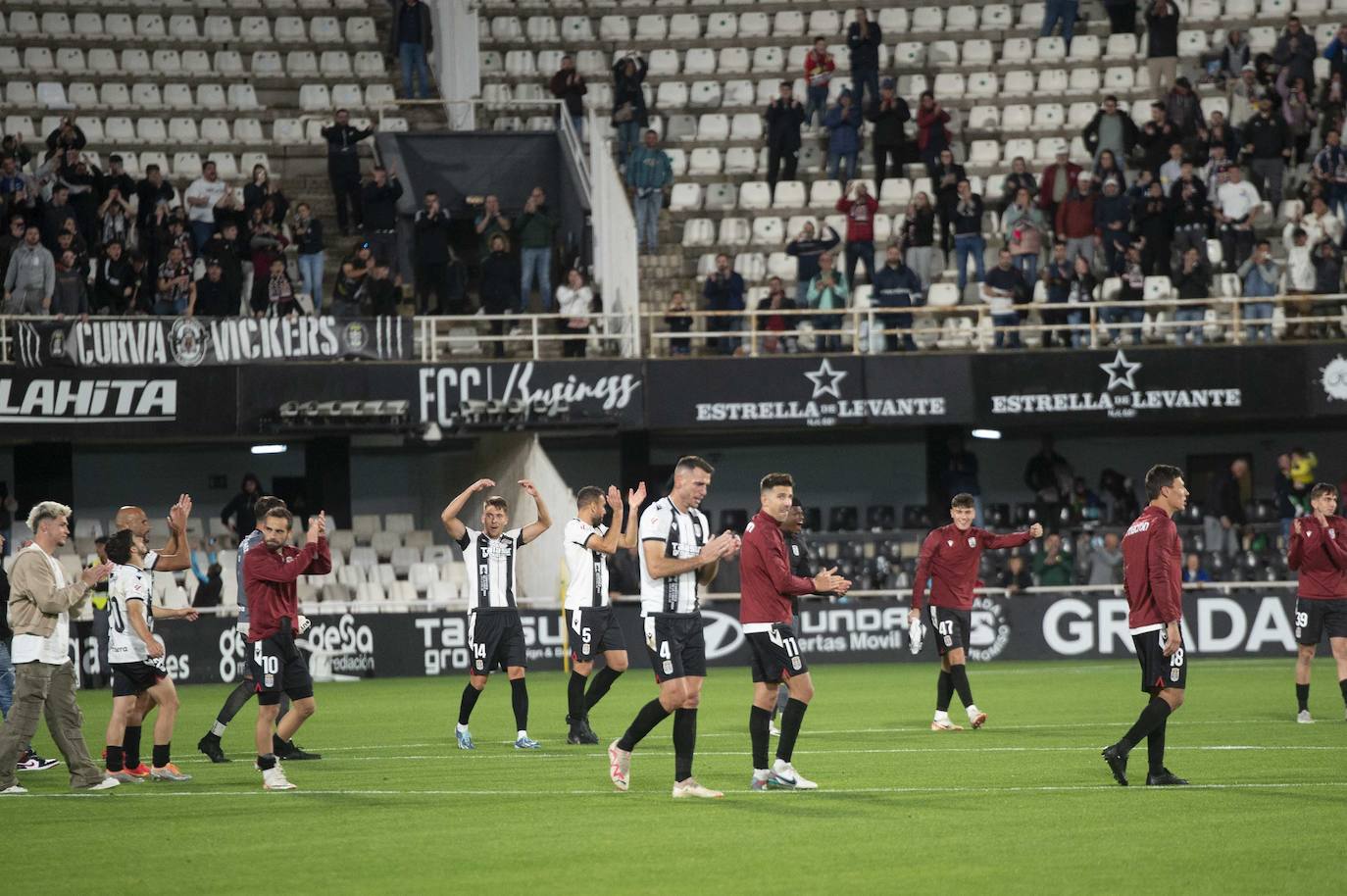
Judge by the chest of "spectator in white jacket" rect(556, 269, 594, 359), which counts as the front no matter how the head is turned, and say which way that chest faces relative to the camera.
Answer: toward the camera

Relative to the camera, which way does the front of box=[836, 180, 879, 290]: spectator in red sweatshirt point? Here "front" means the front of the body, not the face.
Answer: toward the camera

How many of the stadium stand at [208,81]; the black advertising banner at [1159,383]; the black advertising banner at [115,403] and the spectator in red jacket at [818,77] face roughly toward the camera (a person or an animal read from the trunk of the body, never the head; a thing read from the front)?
4

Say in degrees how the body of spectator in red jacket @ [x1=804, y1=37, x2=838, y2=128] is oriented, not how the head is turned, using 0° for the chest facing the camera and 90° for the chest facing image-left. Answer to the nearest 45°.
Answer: approximately 0°

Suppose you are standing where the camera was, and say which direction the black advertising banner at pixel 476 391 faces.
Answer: facing the viewer

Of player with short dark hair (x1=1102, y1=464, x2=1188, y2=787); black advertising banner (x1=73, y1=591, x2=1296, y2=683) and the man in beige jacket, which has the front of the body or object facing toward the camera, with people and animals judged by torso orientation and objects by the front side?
the black advertising banner

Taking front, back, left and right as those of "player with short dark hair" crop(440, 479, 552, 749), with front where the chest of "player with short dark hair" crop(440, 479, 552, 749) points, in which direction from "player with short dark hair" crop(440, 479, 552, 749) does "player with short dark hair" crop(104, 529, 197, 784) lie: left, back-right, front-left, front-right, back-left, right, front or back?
front-right

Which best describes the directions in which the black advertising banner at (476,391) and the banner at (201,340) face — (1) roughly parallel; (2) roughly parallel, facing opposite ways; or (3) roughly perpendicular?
roughly parallel

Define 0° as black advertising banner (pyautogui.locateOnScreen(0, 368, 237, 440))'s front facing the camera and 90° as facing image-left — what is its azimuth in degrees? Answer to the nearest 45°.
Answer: approximately 0°

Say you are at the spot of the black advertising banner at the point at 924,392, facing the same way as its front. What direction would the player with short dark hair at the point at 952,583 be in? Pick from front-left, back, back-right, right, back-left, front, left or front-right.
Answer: front

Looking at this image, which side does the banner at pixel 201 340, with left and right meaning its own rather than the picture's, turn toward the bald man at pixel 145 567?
front

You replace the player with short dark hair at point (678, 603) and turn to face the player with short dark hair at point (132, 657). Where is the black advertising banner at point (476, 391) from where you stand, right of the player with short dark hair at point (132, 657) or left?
right

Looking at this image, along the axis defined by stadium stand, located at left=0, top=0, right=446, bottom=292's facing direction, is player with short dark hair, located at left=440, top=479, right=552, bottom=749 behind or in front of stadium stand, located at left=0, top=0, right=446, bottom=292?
in front
